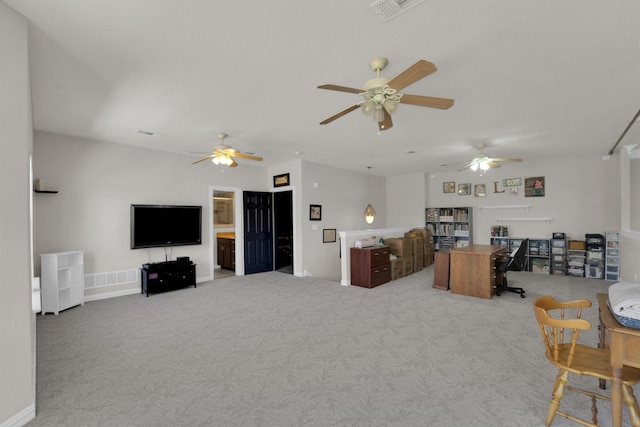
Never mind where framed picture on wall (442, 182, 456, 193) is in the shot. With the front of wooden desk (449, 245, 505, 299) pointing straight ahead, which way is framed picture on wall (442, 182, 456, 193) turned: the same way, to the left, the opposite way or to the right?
to the right

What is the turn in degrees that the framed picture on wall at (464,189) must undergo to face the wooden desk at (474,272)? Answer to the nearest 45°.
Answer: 0° — it already faces it

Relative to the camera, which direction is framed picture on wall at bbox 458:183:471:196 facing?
toward the camera

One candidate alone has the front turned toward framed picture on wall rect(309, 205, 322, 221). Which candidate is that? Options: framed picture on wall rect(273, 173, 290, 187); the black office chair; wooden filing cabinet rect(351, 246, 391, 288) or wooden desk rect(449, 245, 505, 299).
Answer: the black office chair

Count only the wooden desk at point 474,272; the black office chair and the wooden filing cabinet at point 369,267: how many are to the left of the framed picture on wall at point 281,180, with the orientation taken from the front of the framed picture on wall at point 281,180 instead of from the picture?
3

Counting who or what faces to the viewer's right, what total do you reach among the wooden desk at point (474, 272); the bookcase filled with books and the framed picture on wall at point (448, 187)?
1

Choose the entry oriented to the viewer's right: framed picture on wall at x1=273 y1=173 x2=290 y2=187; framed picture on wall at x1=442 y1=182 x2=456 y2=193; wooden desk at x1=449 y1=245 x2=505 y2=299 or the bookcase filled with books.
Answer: the wooden desk

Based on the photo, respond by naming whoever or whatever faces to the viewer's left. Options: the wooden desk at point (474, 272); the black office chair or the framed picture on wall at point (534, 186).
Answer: the black office chair

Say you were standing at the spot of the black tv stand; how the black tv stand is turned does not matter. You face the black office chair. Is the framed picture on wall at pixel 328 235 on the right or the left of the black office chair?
left

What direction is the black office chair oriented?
to the viewer's left

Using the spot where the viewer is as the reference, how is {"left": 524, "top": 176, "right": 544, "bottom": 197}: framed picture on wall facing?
facing the viewer

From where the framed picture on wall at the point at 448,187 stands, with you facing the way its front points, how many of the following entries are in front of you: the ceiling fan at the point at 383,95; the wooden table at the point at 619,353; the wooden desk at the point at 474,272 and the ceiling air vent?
4

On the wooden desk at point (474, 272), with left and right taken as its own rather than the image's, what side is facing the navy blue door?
back

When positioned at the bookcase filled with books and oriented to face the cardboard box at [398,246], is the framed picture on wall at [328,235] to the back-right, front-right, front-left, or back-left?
front-right

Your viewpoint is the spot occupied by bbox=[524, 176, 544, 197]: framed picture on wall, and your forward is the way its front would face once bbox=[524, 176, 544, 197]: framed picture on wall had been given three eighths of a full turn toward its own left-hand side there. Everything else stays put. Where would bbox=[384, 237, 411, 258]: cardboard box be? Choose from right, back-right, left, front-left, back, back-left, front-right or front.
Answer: back

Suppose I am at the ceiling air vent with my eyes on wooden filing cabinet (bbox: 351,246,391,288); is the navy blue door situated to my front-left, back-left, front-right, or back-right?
front-left

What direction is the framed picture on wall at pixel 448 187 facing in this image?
toward the camera

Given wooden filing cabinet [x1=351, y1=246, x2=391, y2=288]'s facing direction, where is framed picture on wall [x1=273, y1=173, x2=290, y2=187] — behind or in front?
behind
